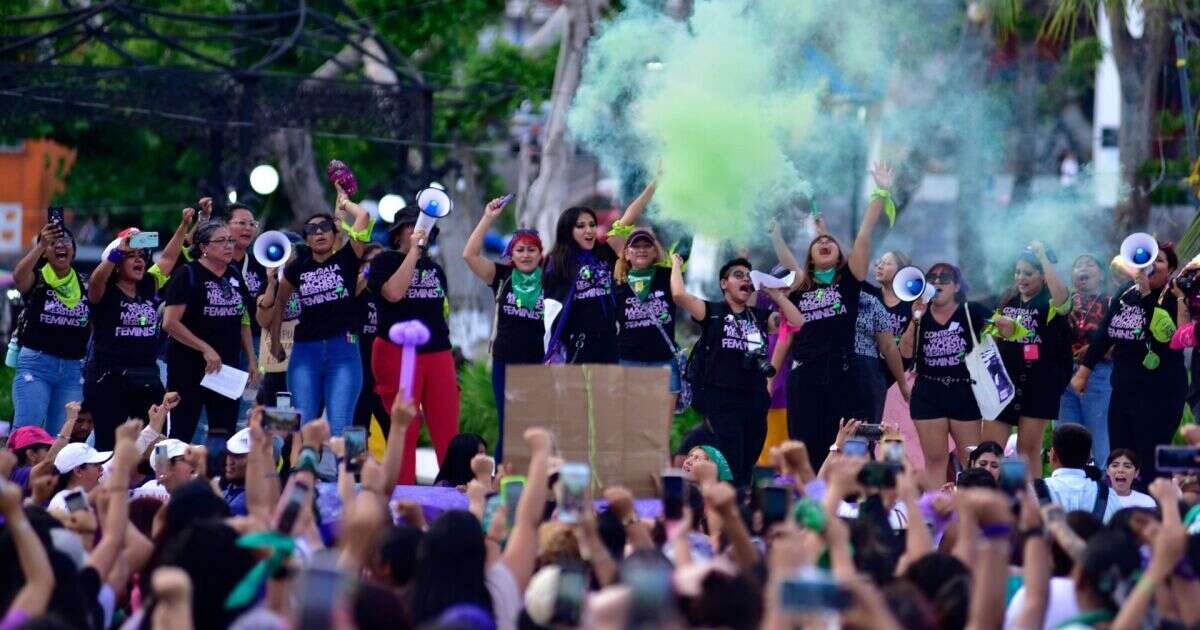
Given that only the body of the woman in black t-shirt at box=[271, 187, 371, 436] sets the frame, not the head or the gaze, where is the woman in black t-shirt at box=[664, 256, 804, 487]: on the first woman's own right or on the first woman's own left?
on the first woman's own left

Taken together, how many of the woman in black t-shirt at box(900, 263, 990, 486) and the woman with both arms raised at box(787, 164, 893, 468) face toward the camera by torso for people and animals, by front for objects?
2

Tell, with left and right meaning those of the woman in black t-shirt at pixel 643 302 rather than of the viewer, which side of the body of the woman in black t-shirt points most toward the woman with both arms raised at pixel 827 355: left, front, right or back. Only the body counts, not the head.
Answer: left

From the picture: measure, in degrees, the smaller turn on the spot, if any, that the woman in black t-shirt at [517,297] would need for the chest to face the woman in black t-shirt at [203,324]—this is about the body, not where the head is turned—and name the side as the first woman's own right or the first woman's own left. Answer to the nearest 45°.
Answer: approximately 90° to the first woman's own right

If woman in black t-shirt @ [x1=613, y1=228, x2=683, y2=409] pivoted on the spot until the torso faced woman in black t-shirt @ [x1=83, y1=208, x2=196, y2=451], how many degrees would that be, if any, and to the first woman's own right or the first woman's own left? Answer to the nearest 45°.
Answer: approximately 90° to the first woman's own right

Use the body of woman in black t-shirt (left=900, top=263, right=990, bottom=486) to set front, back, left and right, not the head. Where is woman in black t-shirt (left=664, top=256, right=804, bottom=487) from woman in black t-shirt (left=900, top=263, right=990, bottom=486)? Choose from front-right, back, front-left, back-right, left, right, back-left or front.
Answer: front-right
